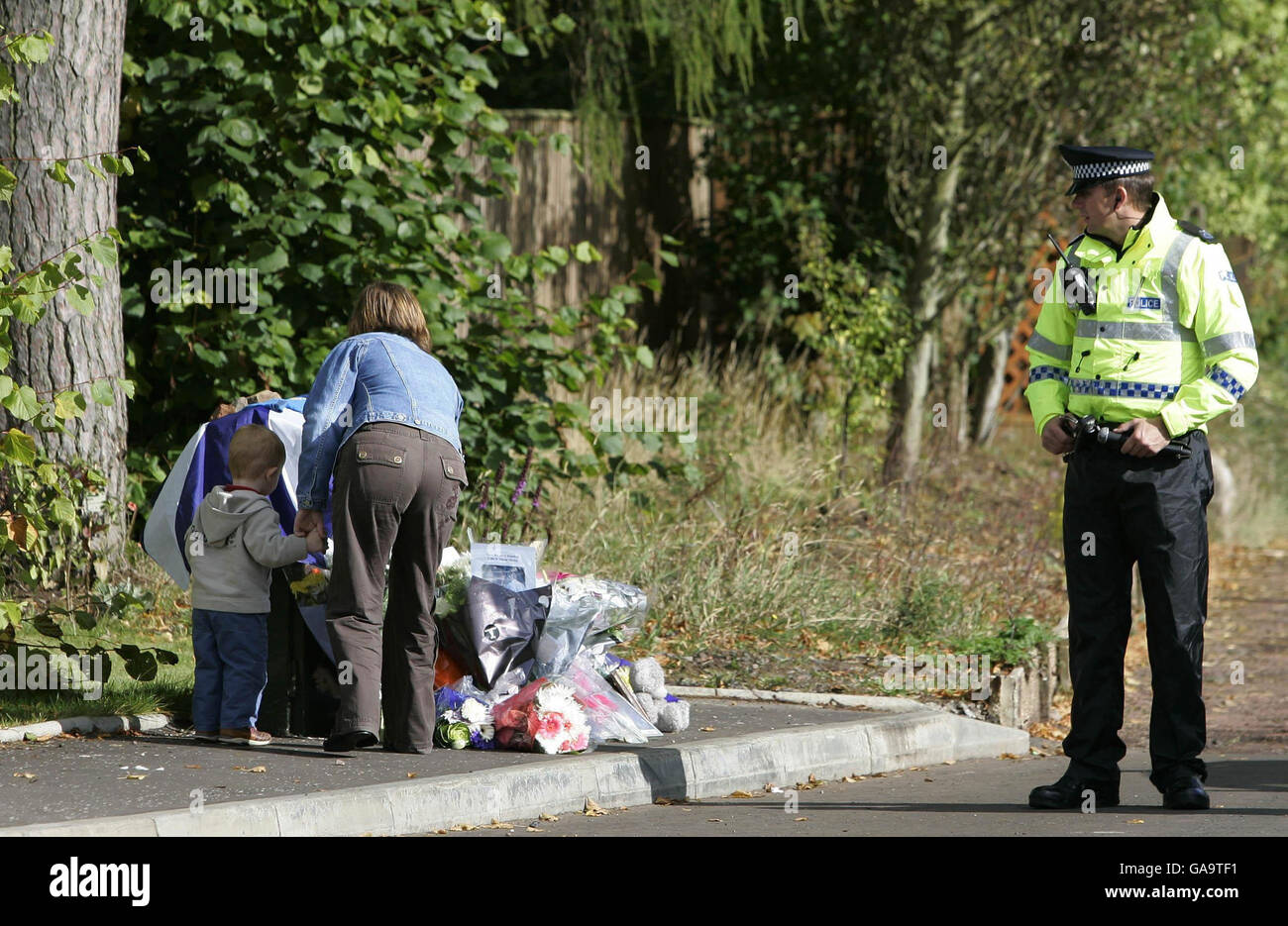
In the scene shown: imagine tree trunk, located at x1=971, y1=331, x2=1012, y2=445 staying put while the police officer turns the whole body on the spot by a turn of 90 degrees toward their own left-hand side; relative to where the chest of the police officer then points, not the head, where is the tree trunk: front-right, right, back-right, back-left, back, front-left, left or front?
back-left

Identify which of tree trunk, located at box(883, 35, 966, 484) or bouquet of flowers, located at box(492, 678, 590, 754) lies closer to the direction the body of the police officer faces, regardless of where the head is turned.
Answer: the bouquet of flowers

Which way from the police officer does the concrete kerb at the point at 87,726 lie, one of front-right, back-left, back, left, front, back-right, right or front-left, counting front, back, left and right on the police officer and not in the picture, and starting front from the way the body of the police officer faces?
front-right

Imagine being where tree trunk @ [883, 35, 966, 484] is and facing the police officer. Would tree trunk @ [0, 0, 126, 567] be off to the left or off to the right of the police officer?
right

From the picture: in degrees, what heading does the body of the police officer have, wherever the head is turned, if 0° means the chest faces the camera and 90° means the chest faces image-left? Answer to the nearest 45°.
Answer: approximately 45°

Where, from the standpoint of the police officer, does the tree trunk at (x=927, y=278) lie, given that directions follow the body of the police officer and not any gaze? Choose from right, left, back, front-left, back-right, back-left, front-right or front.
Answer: back-right

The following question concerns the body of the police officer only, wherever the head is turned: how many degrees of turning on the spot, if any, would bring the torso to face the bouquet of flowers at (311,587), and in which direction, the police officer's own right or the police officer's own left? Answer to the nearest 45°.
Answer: approximately 45° to the police officer's own right

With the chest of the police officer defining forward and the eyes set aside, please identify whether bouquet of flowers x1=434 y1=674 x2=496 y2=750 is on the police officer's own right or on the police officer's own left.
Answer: on the police officer's own right

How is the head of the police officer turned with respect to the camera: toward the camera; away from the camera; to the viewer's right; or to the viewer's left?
to the viewer's left

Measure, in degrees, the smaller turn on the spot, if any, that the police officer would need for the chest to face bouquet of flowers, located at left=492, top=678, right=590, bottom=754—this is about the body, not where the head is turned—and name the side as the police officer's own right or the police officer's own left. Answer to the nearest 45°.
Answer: approximately 45° to the police officer's own right
